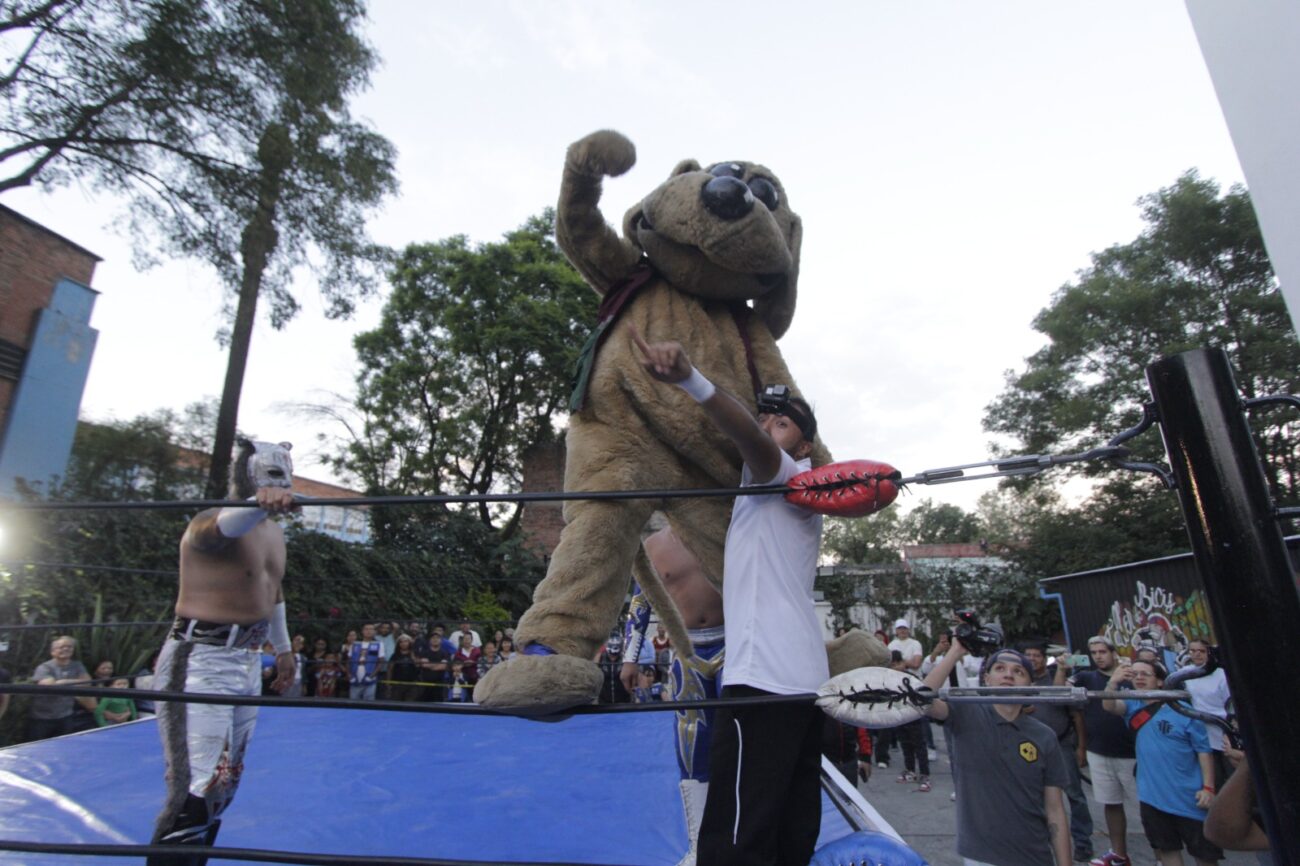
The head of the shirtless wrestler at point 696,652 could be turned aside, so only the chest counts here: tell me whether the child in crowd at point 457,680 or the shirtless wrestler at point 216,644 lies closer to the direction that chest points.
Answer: the shirtless wrestler

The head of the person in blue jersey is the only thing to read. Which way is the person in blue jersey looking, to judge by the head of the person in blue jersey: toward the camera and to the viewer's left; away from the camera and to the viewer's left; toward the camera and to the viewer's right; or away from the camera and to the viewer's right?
toward the camera and to the viewer's left

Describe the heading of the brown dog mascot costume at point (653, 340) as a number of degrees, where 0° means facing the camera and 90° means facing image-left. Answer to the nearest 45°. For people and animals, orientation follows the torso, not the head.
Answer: approximately 0°

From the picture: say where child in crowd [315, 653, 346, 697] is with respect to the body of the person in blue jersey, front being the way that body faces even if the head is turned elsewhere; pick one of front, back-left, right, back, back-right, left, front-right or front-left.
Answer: front-right

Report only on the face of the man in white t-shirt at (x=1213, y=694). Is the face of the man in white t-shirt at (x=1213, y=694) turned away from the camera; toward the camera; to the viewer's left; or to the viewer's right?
toward the camera

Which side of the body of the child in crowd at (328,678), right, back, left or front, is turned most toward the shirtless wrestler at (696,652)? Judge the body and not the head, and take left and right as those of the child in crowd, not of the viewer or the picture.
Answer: front

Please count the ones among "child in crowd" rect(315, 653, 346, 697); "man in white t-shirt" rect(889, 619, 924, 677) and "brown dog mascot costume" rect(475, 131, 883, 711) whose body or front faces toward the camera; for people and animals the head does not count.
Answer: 3

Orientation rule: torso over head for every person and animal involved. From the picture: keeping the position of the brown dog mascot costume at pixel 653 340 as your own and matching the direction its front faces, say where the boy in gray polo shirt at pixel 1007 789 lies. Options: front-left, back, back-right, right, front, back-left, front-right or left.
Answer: back-left

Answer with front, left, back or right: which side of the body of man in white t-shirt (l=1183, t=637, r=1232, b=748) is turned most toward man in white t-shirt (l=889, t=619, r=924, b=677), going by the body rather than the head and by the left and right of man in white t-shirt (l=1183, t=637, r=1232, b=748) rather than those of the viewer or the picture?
right

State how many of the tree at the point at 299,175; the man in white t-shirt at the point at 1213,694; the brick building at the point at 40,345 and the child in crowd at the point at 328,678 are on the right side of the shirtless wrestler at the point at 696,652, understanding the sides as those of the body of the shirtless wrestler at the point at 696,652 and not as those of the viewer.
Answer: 3

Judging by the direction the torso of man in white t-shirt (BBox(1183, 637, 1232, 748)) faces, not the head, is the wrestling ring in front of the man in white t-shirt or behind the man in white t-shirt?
in front

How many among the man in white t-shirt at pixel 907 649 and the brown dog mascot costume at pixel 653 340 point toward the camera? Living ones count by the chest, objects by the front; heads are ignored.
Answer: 2

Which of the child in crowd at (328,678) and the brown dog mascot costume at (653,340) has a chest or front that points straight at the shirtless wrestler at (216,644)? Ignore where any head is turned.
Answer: the child in crowd

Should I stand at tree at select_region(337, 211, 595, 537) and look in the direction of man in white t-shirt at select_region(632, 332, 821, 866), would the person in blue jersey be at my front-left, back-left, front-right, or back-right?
front-left

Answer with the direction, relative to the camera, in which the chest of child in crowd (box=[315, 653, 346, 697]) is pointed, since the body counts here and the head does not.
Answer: toward the camera

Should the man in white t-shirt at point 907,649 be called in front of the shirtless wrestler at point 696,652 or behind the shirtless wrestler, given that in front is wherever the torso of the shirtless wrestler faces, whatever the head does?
behind

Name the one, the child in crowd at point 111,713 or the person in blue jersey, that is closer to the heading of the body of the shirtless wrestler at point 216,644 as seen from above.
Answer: the person in blue jersey
